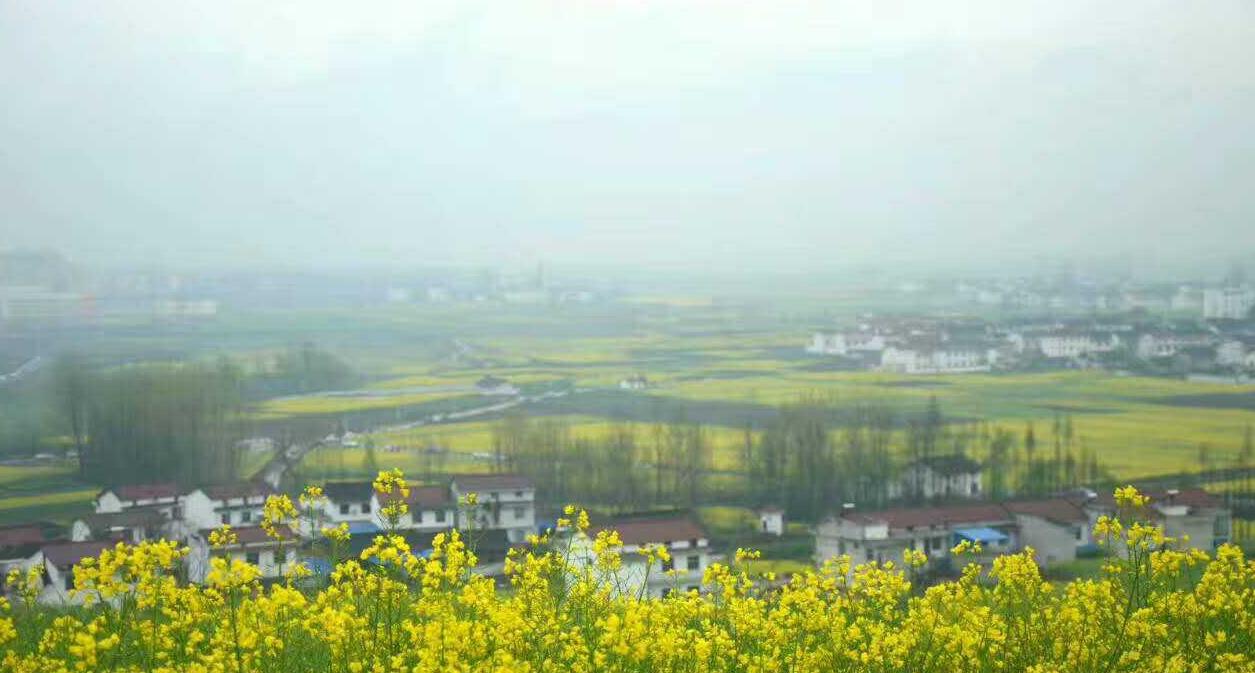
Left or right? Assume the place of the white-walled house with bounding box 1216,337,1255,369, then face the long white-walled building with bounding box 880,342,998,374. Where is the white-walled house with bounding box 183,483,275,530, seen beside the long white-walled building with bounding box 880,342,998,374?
left

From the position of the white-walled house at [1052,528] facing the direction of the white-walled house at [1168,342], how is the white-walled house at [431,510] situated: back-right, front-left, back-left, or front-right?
back-left

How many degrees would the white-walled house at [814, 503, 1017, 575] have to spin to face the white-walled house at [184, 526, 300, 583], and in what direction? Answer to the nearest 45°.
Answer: approximately 90° to its right

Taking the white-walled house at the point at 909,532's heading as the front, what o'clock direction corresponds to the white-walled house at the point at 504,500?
the white-walled house at the point at 504,500 is roughly at 4 o'clock from the white-walled house at the point at 909,532.

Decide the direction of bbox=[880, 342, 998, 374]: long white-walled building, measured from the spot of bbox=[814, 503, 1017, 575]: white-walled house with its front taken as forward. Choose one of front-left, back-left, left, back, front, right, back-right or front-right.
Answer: back-left

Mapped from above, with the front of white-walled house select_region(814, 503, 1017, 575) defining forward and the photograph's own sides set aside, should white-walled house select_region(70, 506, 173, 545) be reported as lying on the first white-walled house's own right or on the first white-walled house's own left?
on the first white-walled house's own right

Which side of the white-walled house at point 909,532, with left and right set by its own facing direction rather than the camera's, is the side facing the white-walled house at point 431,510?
right

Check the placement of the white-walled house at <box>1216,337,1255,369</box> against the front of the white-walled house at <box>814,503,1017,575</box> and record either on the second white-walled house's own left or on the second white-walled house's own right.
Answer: on the second white-walled house's own left

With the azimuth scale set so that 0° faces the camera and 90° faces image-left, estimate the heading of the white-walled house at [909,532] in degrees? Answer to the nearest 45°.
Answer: approximately 315°

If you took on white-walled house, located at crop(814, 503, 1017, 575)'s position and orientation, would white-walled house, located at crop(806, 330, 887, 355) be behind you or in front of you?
behind
